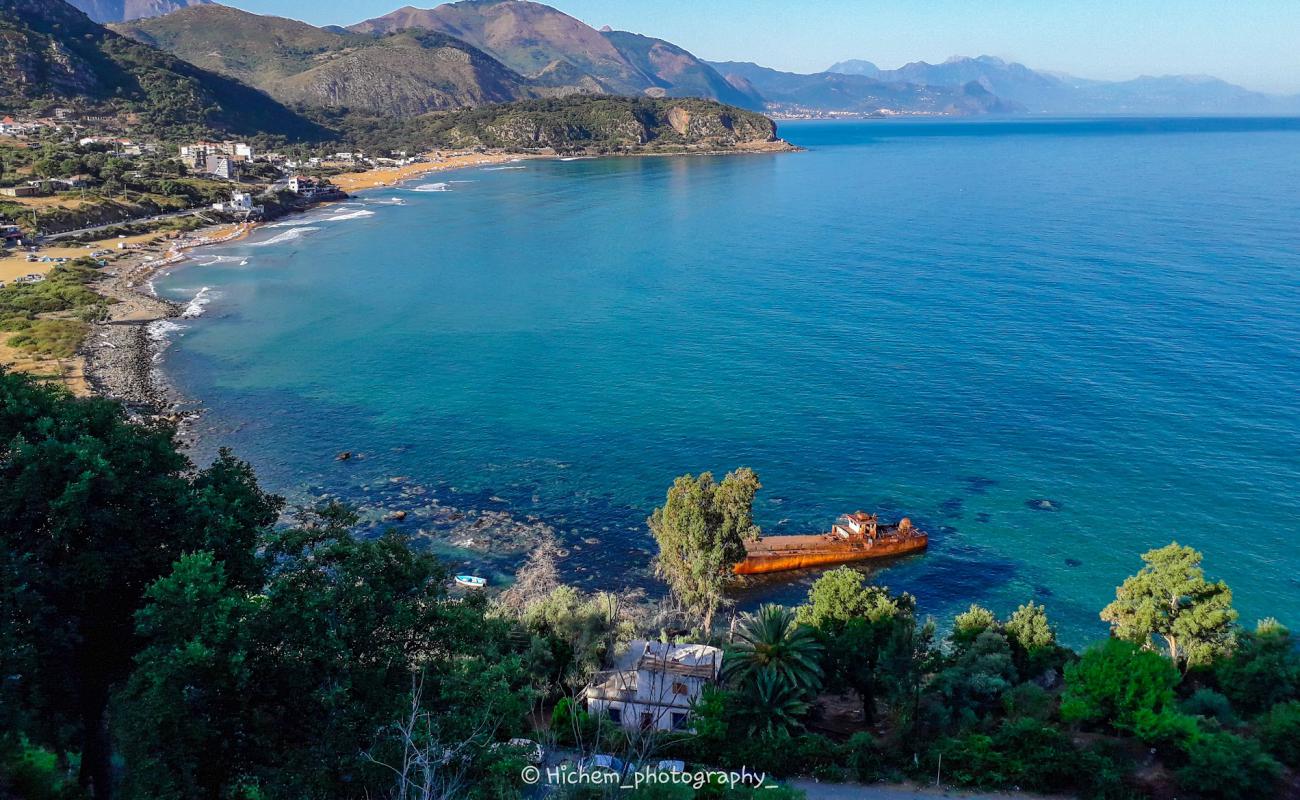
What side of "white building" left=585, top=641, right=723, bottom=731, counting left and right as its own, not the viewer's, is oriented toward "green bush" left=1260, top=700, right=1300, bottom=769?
left

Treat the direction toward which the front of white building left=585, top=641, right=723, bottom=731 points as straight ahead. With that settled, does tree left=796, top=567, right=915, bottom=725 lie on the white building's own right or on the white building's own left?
on the white building's own left

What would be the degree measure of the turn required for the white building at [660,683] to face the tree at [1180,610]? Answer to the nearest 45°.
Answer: approximately 90° to its left

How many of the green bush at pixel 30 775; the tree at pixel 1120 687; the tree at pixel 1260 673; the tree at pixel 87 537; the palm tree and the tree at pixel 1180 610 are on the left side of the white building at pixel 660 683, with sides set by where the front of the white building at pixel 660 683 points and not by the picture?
4

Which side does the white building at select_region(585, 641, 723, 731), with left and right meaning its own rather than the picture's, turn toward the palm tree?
left

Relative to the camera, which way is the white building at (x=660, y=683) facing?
toward the camera

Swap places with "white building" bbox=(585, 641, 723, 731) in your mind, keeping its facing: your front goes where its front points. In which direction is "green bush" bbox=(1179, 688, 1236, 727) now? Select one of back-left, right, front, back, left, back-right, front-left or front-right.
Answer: left

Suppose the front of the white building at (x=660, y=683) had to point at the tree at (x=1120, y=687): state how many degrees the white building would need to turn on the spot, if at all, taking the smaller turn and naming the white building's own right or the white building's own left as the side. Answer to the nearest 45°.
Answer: approximately 90° to the white building's own left

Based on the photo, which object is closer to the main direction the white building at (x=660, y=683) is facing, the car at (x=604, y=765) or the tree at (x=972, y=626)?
the car

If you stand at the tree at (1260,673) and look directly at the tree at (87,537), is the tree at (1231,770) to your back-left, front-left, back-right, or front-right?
front-left

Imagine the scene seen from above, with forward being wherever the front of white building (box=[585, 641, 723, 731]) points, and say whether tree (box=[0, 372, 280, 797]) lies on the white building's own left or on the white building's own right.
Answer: on the white building's own right

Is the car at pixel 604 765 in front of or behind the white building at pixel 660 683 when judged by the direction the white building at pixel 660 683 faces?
in front

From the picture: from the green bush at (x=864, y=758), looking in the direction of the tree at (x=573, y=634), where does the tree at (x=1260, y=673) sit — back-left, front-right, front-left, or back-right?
back-right

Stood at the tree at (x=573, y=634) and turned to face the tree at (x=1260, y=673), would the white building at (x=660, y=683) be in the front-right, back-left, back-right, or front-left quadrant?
front-right

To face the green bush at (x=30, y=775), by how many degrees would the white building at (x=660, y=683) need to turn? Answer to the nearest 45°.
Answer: approximately 45° to its right
